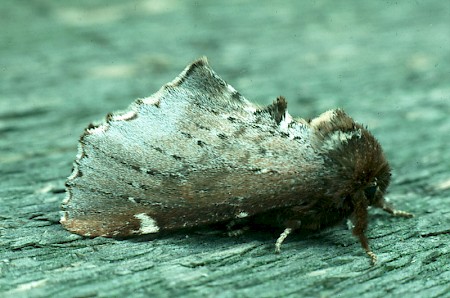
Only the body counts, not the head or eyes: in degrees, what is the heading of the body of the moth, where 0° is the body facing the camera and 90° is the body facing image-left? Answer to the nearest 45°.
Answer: approximately 270°
